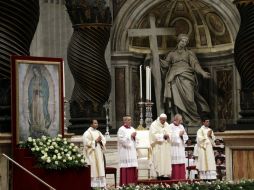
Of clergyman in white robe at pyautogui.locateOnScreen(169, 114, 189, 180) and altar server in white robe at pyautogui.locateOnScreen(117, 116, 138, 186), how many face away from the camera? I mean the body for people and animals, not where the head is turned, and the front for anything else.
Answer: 0

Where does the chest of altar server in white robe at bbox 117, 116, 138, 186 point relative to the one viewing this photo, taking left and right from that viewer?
facing the viewer and to the right of the viewer

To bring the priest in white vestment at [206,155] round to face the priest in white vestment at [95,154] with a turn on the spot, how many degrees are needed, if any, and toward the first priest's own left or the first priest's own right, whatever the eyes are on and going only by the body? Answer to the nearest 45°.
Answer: approximately 90° to the first priest's own right

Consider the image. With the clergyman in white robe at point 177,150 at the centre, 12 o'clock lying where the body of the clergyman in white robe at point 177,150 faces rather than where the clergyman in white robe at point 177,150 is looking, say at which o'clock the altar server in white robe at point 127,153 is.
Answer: the altar server in white robe at point 127,153 is roughly at 3 o'clock from the clergyman in white robe at point 177,150.

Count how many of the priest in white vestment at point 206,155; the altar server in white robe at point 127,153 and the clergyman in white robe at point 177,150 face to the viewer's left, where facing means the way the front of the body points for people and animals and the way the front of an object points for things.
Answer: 0

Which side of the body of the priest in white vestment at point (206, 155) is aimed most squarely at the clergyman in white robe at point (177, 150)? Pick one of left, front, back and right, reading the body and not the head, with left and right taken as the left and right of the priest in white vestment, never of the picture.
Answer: right

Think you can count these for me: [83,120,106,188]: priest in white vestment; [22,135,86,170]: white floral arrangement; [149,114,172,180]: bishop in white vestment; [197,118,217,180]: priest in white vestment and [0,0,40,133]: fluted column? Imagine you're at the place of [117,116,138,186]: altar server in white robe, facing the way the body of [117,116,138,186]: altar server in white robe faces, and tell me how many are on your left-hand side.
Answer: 2

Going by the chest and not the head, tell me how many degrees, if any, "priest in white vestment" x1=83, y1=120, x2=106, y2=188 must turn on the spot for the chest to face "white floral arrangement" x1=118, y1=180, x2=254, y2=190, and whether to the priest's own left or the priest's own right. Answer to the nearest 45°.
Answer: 0° — they already face it

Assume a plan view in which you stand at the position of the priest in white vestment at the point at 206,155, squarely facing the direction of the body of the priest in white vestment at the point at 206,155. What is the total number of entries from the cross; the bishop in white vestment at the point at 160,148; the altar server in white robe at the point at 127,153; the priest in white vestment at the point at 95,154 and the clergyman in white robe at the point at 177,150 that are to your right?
4

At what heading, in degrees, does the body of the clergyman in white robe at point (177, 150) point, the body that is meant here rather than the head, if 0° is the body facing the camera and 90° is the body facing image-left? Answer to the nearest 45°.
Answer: approximately 315°

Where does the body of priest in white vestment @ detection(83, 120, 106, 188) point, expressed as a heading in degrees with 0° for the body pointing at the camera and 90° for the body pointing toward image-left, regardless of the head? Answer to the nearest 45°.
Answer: approximately 315°

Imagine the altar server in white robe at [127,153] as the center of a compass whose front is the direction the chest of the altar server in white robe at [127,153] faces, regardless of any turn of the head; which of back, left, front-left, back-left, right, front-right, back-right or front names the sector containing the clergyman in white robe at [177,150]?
left
